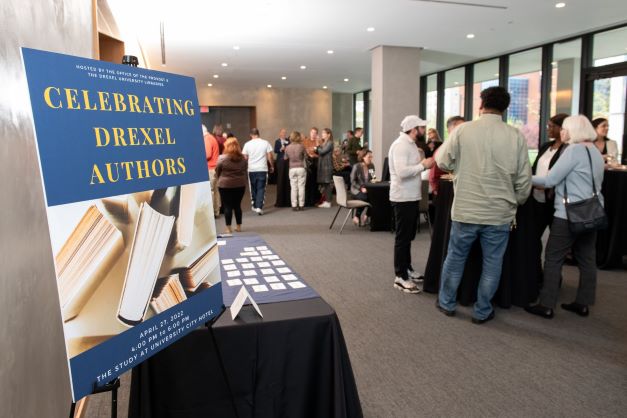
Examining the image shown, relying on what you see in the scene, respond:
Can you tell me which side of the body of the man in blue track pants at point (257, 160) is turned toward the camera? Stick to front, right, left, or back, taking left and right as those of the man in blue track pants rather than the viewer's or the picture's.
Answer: back

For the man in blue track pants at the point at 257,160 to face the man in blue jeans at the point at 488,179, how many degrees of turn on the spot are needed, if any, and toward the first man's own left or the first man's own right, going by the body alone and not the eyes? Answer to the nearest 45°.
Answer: approximately 180°

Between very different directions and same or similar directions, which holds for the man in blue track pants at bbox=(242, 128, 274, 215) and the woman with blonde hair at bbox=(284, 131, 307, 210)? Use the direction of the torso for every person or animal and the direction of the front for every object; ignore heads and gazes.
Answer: same or similar directions

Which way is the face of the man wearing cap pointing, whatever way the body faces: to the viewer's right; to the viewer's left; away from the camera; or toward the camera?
to the viewer's right

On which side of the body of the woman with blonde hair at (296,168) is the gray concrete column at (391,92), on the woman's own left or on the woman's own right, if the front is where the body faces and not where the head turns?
on the woman's own right

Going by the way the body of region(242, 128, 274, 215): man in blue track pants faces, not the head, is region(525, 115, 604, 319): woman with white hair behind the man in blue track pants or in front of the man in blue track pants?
behind

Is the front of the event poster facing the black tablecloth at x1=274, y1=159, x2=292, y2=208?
no

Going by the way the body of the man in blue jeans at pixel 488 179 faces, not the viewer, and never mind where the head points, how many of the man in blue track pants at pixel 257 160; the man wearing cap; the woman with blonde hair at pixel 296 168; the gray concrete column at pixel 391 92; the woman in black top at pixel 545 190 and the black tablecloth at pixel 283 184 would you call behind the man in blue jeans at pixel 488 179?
0

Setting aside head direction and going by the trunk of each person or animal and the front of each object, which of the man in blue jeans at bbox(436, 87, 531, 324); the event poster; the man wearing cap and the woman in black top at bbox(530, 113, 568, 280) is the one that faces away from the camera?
the man in blue jeans

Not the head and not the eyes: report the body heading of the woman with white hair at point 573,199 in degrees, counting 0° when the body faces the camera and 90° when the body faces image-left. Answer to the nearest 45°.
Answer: approximately 135°

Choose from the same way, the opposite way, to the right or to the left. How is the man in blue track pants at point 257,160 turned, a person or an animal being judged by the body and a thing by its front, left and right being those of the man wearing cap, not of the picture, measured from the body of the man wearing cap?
to the left

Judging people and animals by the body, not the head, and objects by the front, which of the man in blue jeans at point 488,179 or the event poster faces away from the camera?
the man in blue jeans

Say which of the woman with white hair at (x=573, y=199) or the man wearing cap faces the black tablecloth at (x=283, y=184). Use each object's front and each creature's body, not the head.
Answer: the woman with white hair

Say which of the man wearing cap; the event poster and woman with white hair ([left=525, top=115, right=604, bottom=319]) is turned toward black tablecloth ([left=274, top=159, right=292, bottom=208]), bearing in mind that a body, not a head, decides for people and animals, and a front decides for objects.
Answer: the woman with white hair

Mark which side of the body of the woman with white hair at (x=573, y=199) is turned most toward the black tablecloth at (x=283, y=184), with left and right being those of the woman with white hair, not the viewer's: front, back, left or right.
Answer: front

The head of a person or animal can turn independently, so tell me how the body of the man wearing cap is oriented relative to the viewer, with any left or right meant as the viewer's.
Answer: facing to the right of the viewer

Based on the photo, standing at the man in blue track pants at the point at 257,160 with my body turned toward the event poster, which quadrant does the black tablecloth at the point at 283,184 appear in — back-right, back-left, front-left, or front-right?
back-left

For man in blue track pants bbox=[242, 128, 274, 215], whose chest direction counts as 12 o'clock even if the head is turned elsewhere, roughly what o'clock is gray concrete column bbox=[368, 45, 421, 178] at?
The gray concrete column is roughly at 2 o'clock from the man in blue track pants.

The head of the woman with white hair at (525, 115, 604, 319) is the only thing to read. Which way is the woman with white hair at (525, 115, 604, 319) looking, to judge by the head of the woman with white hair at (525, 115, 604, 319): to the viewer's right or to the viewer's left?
to the viewer's left

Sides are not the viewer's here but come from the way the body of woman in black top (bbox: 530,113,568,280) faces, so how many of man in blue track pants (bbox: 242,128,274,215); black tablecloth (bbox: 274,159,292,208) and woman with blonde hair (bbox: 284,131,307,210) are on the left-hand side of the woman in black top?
0
